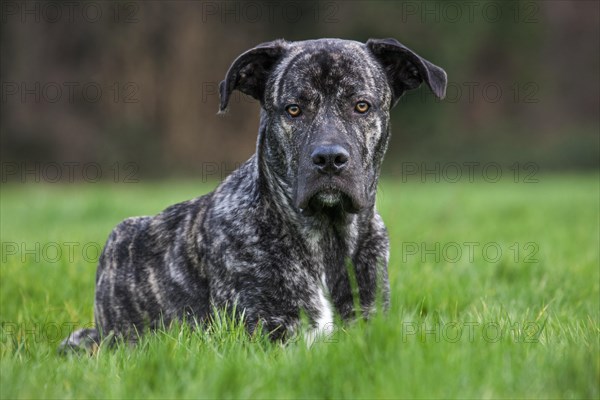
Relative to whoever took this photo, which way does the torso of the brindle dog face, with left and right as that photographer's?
facing the viewer and to the right of the viewer
